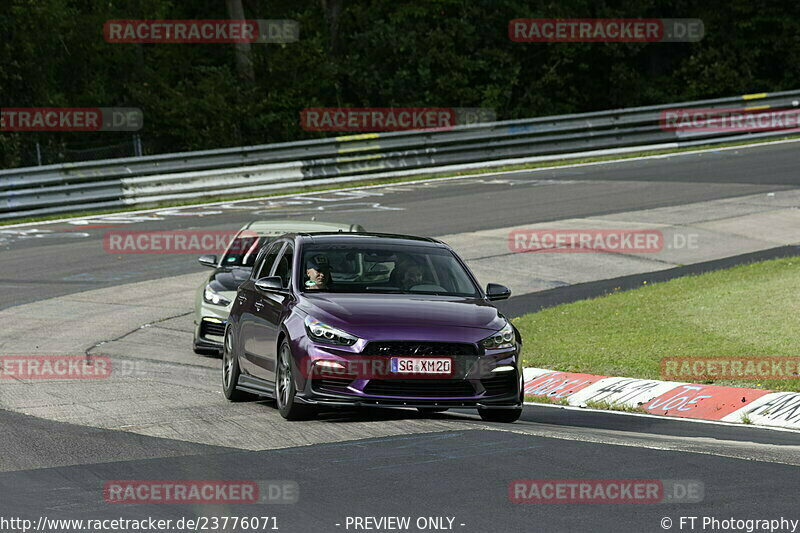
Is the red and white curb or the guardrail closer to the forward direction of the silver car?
the red and white curb

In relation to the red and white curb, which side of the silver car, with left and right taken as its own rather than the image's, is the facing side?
front

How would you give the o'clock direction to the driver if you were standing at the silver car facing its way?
The driver is roughly at 12 o'clock from the silver car.

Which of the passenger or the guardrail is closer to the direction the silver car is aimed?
the passenger

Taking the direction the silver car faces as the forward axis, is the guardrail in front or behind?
behind

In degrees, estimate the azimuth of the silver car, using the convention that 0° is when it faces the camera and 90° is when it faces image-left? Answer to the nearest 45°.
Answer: approximately 45°

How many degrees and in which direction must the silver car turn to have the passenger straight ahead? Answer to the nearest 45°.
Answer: approximately 45° to its left
